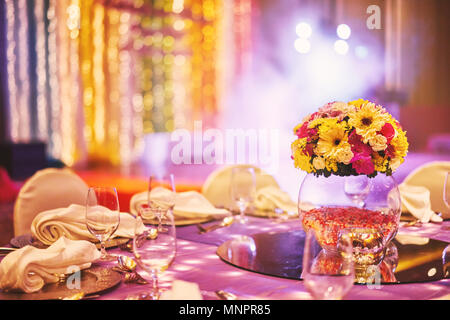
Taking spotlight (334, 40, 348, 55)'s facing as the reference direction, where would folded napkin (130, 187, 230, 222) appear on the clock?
The folded napkin is roughly at 12 o'clock from the spotlight.

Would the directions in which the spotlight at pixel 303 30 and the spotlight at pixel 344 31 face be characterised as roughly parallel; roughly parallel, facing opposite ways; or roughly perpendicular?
roughly parallel

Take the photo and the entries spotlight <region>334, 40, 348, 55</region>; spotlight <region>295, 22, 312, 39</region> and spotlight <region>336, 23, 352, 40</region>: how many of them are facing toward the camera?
3

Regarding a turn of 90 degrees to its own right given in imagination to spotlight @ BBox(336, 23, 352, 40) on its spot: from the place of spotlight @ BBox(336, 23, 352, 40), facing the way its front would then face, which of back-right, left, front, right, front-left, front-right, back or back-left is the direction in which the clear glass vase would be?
left

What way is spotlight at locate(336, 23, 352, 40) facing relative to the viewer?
toward the camera

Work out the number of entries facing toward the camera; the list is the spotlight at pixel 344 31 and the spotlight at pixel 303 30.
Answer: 2

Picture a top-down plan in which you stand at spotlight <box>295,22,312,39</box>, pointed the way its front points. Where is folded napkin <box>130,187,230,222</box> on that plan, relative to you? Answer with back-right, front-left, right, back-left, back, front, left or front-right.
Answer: front

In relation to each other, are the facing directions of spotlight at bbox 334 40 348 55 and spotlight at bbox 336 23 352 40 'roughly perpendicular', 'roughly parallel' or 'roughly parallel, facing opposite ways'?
roughly parallel

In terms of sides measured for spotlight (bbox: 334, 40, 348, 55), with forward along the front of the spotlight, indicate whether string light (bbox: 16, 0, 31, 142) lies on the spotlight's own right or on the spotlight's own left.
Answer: on the spotlight's own right

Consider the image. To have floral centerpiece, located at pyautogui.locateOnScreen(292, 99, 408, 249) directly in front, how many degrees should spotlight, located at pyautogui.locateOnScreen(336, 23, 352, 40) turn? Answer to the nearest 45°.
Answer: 0° — it already faces it

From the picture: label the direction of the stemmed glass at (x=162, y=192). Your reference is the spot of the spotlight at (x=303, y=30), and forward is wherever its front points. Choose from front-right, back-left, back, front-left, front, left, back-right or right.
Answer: front

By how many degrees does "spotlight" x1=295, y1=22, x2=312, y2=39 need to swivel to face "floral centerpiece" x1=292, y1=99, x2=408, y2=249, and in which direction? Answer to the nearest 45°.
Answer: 0° — it already faces it

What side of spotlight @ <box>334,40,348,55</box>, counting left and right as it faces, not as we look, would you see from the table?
front

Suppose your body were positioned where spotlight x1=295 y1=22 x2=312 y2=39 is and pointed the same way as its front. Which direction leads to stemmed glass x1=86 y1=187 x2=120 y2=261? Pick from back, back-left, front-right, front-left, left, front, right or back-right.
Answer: front

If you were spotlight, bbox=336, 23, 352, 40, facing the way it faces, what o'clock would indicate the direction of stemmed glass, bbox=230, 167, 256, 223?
The stemmed glass is roughly at 12 o'clock from the spotlight.

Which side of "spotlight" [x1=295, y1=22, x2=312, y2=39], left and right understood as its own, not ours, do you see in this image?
front

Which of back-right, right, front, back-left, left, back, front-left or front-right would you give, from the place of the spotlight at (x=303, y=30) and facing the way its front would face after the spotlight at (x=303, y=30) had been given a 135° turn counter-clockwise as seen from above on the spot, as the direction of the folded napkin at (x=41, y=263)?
back-right

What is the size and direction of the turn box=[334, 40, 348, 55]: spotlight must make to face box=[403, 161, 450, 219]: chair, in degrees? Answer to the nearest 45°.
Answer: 0° — it already faces it

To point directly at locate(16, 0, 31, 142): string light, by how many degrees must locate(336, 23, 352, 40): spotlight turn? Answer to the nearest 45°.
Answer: approximately 45° to its right

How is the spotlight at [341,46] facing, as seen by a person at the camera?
facing the viewer
